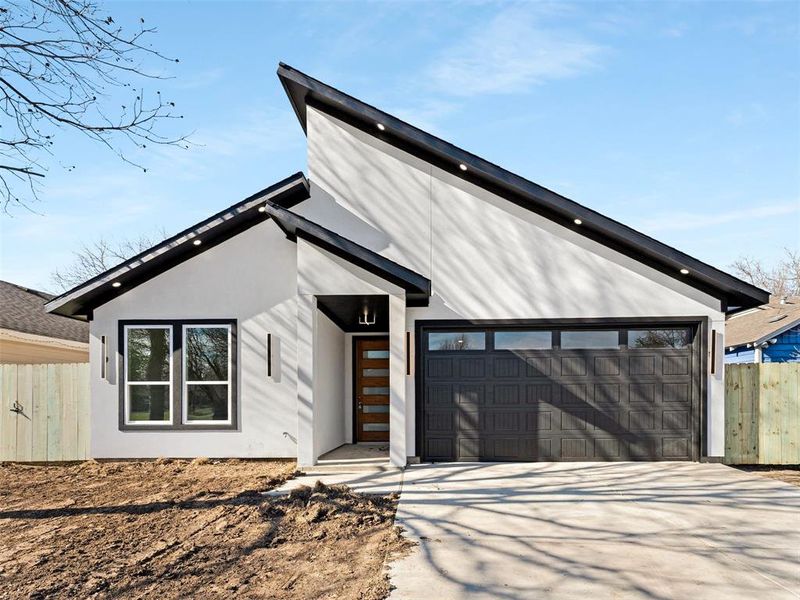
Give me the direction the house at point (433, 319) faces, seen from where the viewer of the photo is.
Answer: facing the viewer

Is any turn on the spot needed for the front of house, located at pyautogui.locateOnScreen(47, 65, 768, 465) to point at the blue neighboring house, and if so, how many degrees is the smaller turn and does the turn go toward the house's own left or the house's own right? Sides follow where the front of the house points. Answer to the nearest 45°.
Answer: approximately 135° to the house's own left

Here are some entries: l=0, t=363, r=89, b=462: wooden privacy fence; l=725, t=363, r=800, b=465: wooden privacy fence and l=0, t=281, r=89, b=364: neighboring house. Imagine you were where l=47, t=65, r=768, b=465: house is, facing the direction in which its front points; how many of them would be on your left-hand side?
1

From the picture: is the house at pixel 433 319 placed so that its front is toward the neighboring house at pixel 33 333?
no

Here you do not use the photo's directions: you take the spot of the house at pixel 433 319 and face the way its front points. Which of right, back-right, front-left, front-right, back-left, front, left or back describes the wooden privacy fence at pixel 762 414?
left

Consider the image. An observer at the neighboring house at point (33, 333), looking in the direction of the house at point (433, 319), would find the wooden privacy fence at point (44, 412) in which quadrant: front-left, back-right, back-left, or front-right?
front-right

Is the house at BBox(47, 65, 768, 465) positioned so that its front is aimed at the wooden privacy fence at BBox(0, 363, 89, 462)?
no
